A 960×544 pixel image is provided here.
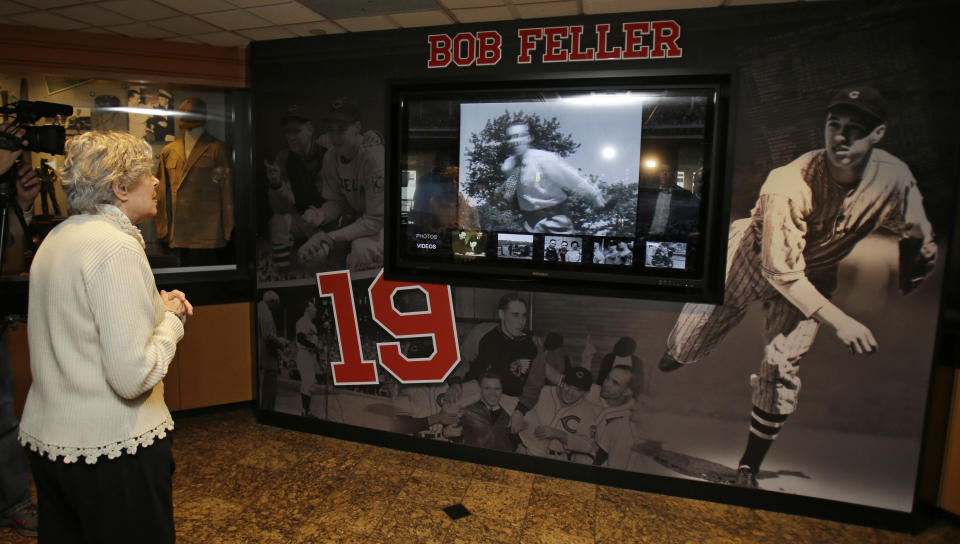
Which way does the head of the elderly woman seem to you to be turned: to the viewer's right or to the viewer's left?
to the viewer's right

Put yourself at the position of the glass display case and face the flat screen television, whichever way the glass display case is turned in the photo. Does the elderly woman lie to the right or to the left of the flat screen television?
right

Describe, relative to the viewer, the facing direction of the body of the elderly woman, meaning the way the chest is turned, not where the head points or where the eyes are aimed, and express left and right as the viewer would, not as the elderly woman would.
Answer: facing away from the viewer and to the right of the viewer

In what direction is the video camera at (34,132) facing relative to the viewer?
to the viewer's right
